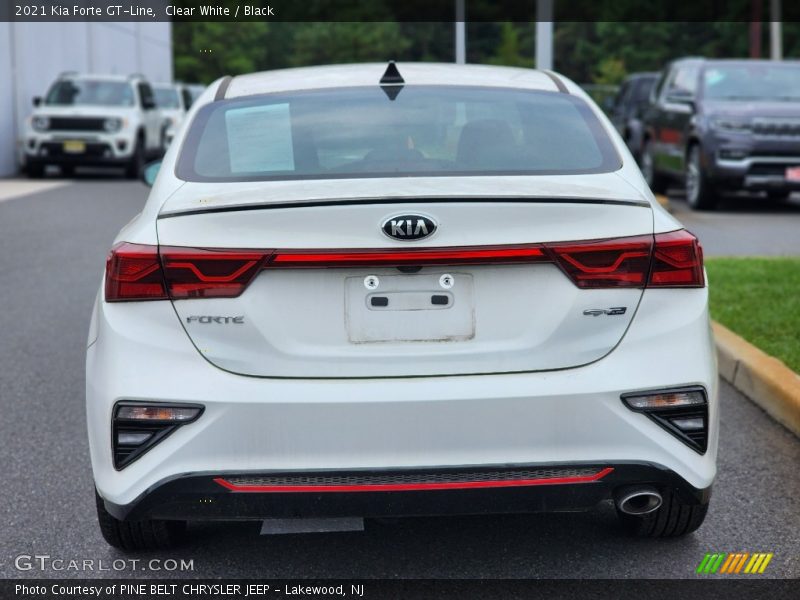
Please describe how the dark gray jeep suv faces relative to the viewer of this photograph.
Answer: facing the viewer and to the right of the viewer

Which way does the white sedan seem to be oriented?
away from the camera

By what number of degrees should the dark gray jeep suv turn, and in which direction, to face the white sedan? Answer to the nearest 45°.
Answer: approximately 45° to its right

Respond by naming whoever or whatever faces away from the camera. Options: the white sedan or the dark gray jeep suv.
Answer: the white sedan

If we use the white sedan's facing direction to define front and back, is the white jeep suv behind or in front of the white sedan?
in front

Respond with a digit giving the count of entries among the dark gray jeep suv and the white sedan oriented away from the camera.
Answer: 1

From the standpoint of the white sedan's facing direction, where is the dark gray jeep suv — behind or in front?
in front
